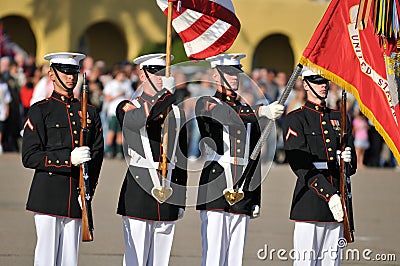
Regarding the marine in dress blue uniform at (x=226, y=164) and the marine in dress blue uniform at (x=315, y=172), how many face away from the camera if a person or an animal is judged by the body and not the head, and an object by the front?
0

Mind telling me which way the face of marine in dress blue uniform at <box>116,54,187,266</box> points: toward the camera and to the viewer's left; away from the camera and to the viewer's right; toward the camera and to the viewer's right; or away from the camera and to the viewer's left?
toward the camera and to the viewer's right

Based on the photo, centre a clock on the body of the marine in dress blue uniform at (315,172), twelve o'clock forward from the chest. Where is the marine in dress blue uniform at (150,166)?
the marine in dress blue uniform at (150,166) is roughly at 4 o'clock from the marine in dress blue uniform at (315,172).

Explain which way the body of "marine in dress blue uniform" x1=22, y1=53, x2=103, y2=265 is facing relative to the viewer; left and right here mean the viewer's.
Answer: facing the viewer and to the right of the viewer
